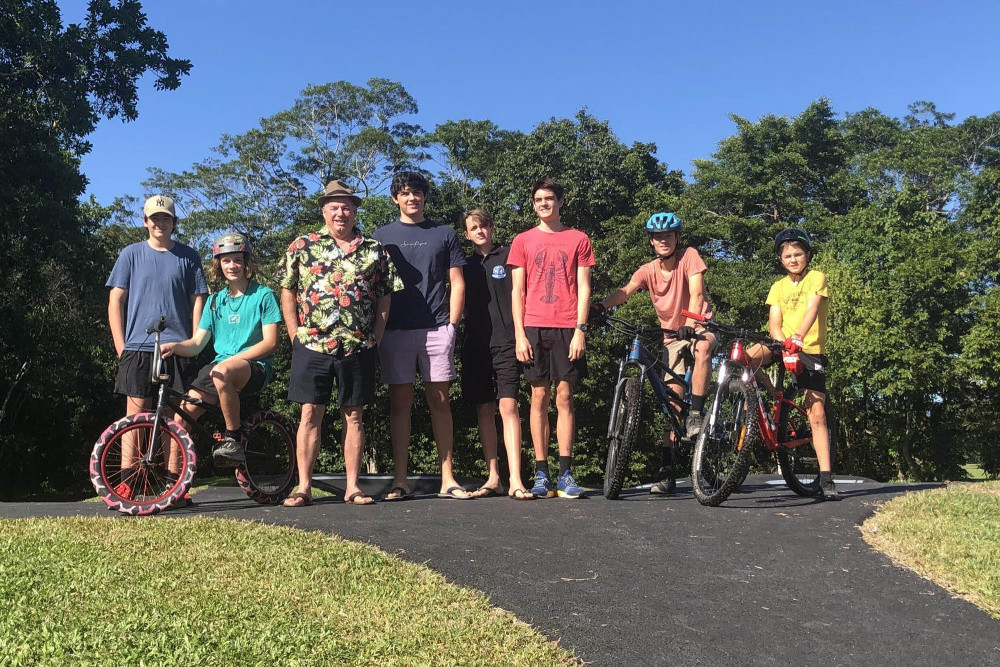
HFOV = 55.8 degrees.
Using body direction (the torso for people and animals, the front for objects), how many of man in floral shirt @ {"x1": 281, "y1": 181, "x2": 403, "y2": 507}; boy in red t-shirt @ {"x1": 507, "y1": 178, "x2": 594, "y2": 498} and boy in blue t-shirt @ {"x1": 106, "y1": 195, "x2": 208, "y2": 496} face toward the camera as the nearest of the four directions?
3

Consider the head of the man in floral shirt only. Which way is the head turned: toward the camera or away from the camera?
toward the camera

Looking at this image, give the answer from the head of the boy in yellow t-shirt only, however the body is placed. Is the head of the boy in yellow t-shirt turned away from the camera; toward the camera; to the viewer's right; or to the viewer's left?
toward the camera

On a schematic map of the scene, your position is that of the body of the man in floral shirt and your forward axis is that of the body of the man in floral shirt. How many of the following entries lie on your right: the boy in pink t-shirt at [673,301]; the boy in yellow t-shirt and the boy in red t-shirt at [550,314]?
0

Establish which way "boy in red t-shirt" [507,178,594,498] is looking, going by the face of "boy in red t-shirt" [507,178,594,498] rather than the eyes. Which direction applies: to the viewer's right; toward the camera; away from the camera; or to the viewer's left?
toward the camera

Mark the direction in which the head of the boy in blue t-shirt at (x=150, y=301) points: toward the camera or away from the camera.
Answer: toward the camera

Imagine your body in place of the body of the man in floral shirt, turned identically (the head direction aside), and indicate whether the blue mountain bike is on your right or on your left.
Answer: on your left

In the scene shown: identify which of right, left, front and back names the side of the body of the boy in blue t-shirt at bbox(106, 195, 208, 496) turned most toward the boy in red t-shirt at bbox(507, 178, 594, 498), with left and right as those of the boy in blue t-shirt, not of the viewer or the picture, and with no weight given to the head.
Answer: left

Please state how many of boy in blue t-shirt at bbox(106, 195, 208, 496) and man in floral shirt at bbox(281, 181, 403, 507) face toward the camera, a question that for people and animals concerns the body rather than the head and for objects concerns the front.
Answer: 2

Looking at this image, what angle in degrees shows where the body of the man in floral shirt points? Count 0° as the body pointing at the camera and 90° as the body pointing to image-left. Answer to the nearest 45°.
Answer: approximately 0°

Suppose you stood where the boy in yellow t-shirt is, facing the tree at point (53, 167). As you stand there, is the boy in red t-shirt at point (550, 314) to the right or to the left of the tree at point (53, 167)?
left

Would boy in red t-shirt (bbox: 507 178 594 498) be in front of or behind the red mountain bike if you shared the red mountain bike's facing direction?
in front

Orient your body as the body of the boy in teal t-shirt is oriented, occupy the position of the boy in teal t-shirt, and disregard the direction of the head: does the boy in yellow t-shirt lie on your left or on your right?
on your left

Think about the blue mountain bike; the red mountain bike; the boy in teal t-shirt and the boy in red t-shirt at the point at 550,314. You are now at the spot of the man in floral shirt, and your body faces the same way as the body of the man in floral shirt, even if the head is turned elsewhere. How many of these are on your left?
3

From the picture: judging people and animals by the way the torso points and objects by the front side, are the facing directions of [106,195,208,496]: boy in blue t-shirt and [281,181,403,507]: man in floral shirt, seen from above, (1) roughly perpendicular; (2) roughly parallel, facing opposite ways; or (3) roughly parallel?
roughly parallel

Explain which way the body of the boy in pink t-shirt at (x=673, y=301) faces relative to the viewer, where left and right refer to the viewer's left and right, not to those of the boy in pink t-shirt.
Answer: facing the viewer and to the left of the viewer

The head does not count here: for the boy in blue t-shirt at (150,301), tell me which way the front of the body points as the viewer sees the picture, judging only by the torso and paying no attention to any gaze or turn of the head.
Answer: toward the camera

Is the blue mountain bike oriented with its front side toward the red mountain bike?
no

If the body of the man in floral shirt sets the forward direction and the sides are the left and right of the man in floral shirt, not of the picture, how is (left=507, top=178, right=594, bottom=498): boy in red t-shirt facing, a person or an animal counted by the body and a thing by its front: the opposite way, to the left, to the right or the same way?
the same way
